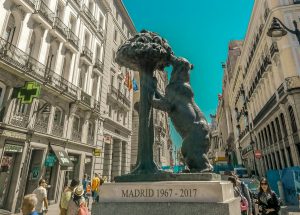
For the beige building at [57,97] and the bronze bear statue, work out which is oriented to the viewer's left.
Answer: the bronze bear statue

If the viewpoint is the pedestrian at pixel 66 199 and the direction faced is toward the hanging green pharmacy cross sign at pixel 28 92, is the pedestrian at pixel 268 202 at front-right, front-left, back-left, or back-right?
back-right

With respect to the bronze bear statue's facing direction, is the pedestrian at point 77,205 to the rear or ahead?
ahead

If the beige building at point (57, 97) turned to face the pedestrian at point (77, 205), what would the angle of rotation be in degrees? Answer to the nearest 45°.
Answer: approximately 45° to its right

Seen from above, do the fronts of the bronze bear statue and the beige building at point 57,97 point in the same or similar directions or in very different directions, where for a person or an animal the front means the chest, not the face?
very different directions

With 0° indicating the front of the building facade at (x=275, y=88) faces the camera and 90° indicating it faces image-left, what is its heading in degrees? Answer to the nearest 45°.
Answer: approximately 45°

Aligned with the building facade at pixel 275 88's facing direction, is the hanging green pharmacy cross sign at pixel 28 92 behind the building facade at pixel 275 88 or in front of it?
in front

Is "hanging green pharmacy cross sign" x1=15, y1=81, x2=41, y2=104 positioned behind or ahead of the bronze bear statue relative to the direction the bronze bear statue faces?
ahead

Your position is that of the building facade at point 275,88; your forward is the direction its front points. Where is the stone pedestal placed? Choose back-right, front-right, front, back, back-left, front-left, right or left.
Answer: front-left

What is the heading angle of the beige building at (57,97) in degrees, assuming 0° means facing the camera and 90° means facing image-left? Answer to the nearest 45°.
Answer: approximately 315°

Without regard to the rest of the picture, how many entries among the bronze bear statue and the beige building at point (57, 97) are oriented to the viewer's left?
1

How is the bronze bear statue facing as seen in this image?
to the viewer's left
